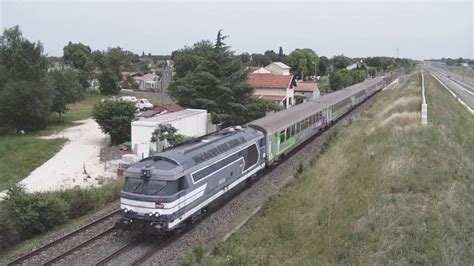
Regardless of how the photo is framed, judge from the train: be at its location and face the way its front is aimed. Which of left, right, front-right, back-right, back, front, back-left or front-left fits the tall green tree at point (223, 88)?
back-right

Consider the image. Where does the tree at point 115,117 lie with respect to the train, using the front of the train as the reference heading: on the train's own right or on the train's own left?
on the train's own right

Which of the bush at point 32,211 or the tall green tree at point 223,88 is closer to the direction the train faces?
the bush

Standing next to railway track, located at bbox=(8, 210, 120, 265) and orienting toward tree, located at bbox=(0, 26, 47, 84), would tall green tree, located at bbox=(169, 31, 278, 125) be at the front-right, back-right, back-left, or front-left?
front-right

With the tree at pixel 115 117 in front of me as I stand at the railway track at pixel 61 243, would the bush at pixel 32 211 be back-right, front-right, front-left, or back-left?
front-left

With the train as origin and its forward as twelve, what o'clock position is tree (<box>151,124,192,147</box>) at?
The tree is roughly at 4 o'clock from the train.

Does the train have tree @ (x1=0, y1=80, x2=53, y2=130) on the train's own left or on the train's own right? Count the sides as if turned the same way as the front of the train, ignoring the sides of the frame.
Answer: on the train's own right

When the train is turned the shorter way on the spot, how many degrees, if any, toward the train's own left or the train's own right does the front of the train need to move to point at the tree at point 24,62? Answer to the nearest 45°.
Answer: approximately 90° to the train's own right

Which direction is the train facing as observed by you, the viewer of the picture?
facing the viewer and to the left of the viewer

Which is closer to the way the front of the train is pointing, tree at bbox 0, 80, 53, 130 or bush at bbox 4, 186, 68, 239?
the bush

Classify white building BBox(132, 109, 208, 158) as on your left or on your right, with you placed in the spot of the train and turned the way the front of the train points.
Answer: on your right
